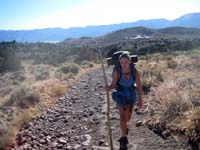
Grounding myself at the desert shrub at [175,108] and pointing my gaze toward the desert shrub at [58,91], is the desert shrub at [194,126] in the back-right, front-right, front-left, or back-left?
back-left

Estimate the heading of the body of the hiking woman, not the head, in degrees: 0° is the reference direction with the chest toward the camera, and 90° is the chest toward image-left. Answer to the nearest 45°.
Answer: approximately 0°

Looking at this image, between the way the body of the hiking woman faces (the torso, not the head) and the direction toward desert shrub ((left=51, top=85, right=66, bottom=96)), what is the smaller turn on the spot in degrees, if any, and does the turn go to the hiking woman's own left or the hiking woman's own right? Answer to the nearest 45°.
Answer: approximately 180°

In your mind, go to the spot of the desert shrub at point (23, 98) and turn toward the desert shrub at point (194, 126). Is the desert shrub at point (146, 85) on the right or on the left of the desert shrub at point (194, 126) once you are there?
left

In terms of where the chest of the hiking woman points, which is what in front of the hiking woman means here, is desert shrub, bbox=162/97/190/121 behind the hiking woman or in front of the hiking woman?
behind

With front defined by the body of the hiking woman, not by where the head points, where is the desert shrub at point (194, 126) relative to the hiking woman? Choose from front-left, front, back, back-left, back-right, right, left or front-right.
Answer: left

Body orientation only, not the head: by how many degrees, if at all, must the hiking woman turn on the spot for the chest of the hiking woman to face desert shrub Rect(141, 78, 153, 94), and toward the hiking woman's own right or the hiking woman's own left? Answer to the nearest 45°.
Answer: approximately 180°
